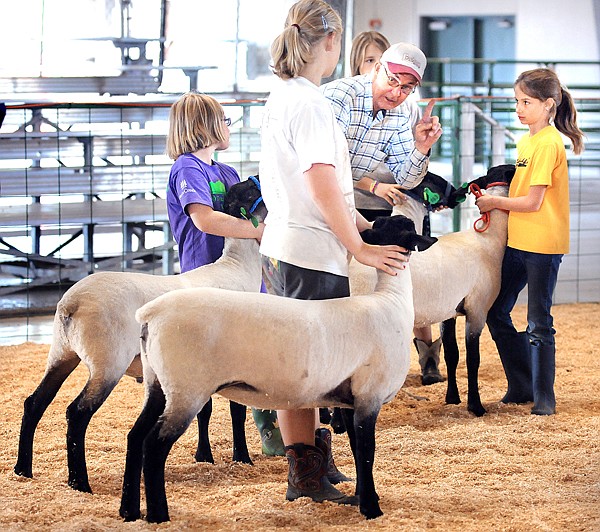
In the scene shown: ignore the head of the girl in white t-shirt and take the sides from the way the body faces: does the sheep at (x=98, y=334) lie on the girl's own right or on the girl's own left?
on the girl's own left

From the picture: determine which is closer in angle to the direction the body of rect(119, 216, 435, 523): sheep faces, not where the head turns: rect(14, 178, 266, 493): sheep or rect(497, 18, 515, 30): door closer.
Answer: the door closer

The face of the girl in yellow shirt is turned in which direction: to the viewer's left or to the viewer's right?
to the viewer's left

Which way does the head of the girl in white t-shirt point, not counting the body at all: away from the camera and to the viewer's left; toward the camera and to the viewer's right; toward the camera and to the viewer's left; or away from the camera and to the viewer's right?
away from the camera and to the viewer's right

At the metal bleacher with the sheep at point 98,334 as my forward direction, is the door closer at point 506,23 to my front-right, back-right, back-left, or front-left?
back-left

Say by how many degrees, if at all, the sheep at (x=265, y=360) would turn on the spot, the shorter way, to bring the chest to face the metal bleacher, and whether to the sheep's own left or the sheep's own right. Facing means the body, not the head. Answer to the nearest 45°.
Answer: approximately 90° to the sheep's own left

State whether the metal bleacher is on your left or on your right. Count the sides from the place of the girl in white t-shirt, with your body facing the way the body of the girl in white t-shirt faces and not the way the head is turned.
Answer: on your left

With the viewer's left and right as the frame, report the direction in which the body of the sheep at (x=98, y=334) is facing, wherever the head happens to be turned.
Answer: facing away from the viewer and to the right of the viewer

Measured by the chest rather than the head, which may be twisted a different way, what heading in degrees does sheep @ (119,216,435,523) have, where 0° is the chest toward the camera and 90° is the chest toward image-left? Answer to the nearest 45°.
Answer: approximately 270°

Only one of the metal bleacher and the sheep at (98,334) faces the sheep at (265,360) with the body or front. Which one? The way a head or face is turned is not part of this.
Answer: the metal bleacher
